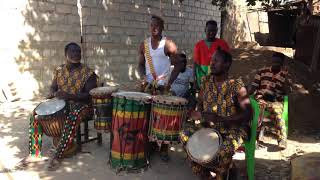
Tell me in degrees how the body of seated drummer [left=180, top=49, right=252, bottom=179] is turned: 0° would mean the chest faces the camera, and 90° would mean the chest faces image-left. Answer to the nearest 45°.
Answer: approximately 45°

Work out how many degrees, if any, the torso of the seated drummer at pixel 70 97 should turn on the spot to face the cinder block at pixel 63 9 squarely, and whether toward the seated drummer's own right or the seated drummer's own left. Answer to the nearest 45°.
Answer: approximately 135° to the seated drummer's own right

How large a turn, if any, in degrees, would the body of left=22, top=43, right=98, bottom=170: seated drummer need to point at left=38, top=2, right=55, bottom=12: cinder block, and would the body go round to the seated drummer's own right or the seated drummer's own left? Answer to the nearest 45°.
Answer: approximately 135° to the seated drummer's own right

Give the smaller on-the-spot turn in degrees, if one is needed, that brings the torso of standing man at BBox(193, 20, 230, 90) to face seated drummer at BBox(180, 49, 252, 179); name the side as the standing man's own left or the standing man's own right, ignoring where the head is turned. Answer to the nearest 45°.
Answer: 0° — they already face them

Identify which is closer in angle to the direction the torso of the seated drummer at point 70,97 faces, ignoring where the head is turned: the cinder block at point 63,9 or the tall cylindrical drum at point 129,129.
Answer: the tall cylindrical drum

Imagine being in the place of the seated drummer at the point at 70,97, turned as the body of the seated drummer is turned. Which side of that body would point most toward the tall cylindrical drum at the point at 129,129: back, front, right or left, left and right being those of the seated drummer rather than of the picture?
left

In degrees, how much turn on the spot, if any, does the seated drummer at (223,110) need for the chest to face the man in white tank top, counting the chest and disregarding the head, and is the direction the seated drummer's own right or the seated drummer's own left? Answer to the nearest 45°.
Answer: approximately 90° to the seated drummer's own right

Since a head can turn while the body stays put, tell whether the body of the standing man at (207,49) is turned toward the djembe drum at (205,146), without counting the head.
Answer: yes

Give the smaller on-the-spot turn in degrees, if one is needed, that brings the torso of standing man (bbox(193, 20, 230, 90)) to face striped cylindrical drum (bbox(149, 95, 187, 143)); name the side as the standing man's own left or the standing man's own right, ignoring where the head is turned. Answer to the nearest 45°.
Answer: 0° — they already face it

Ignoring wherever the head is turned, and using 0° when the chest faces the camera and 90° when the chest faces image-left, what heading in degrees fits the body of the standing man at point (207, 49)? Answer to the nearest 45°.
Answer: approximately 0°

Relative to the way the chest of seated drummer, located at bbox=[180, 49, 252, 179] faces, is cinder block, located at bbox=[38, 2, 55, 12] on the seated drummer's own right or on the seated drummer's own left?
on the seated drummer's own right
